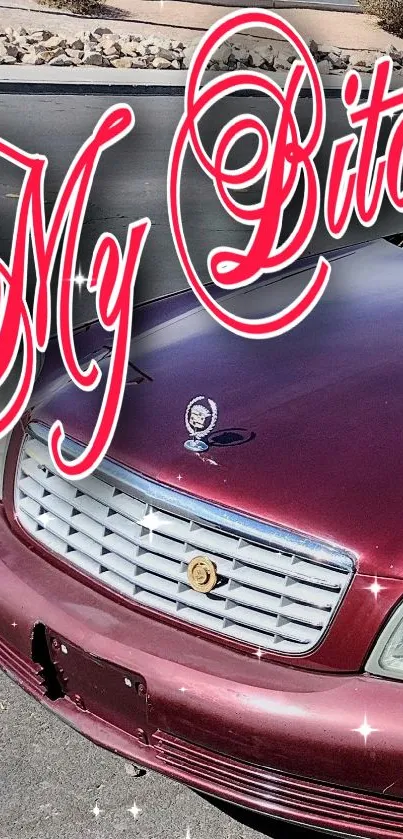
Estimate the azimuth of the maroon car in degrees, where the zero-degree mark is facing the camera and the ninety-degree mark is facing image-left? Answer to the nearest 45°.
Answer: approximately 45°

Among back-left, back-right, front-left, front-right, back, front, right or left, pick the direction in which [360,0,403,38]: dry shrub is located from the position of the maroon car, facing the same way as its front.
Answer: back-right
